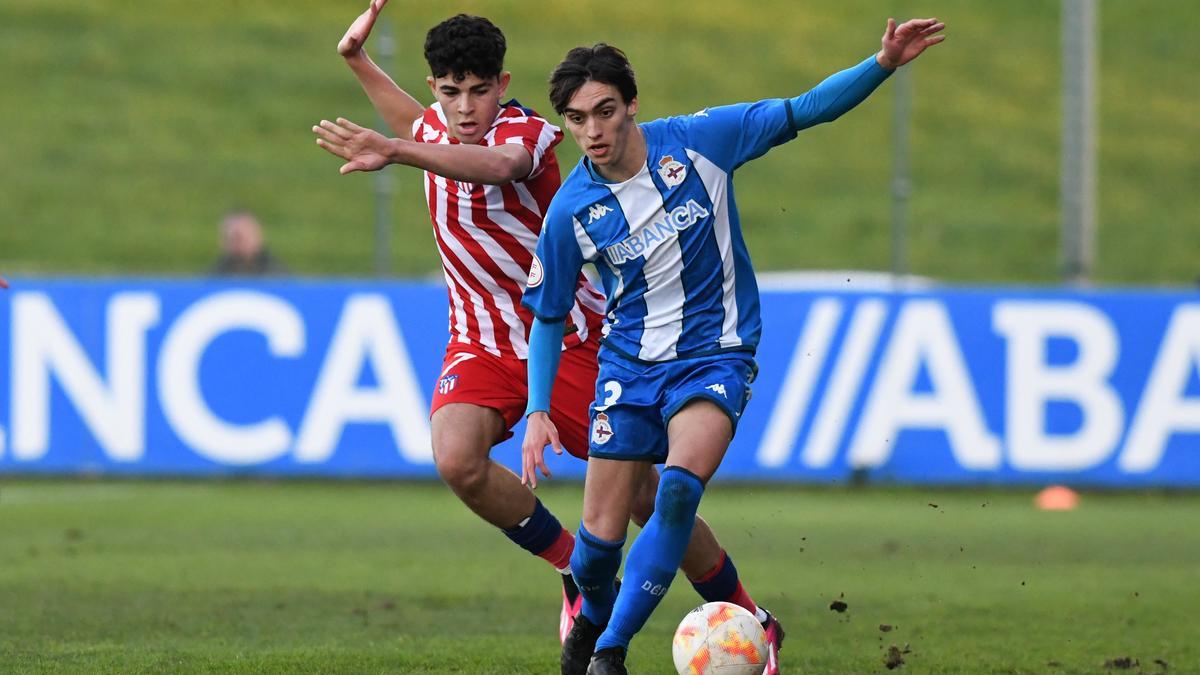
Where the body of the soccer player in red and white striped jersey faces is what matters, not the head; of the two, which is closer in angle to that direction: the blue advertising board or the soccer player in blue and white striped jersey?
the soccer player in blue and white striped jersey

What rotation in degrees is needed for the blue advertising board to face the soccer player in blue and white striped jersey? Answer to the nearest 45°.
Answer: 0° — it already faces them

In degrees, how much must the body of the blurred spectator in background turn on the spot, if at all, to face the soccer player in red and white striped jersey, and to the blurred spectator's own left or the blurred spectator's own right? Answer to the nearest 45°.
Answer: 0° — they already face them

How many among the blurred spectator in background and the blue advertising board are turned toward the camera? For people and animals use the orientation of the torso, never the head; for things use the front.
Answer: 2

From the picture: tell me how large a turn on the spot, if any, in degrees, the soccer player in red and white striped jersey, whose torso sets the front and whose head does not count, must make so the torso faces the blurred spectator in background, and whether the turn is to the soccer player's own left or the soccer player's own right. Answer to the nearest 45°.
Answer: approximately 135° to the soccer player's own right

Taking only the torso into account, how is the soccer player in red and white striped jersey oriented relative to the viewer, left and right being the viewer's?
facing the viewer and to the left of the viewer

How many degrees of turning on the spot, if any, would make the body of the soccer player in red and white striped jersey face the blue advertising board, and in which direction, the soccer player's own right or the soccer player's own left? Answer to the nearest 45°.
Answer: approximately 135° to the soccer player's own right

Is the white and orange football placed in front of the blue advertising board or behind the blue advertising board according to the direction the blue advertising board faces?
in front

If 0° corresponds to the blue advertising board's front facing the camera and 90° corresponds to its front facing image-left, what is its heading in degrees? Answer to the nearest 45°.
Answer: approximately 0°
